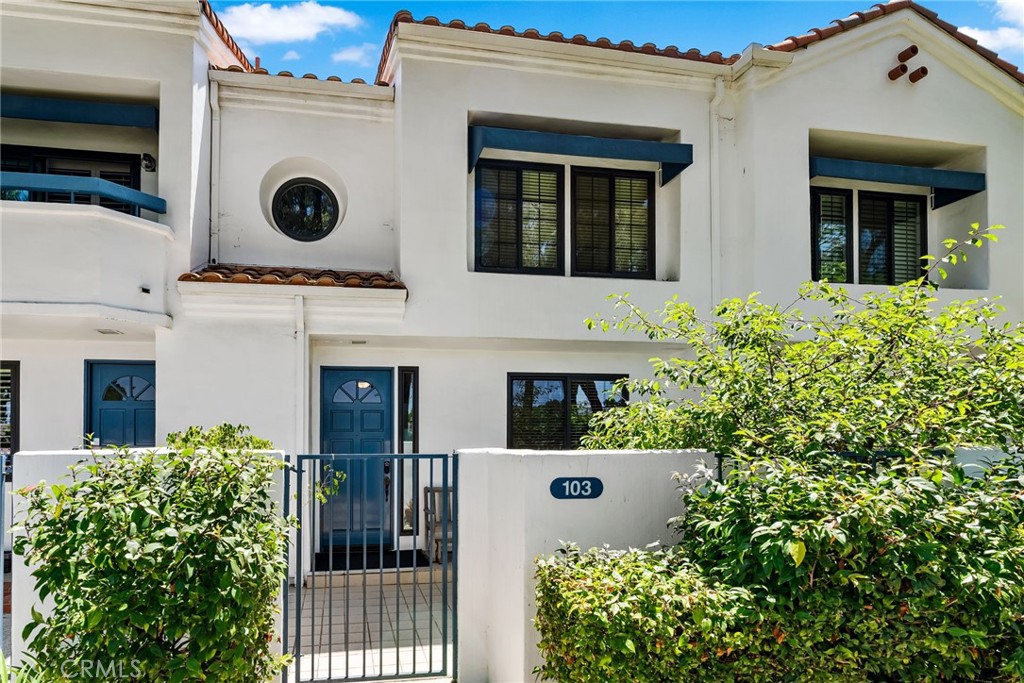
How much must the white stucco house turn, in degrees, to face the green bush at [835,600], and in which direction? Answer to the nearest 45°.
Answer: approximately 45° to its left

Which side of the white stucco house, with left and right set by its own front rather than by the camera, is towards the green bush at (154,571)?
front

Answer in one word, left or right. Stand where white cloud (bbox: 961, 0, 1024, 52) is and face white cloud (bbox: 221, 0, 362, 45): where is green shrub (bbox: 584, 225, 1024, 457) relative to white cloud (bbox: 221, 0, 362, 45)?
left

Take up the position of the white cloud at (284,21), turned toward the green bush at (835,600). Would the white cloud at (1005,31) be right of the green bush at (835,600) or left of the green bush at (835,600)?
left

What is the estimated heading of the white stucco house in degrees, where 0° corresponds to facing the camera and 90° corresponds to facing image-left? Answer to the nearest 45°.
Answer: approximately 0°

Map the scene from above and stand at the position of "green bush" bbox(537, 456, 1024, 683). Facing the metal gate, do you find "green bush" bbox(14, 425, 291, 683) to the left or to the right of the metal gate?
left
